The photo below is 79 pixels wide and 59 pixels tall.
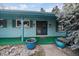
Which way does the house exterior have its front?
toward the camera
